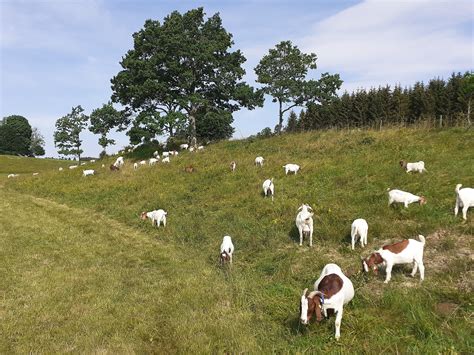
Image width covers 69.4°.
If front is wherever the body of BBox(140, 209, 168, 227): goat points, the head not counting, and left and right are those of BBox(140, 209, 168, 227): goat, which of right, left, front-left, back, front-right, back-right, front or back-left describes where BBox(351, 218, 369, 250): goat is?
back-left

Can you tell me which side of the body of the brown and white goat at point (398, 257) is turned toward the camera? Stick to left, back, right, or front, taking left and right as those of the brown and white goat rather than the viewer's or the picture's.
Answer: left

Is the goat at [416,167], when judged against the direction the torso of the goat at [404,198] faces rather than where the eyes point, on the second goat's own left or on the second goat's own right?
on the second goat's own left

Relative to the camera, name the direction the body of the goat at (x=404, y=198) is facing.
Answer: to the viewer's right

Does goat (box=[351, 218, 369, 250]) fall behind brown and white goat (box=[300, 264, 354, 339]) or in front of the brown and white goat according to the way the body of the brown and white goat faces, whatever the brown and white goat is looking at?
behind

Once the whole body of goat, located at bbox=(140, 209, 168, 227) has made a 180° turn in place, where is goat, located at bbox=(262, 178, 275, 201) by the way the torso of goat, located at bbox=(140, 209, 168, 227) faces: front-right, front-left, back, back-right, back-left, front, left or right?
front

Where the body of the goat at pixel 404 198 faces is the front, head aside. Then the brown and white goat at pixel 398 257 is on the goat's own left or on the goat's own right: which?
on the goat's own right

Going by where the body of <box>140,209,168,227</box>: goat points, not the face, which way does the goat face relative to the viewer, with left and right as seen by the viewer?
facing to the left of the viewer

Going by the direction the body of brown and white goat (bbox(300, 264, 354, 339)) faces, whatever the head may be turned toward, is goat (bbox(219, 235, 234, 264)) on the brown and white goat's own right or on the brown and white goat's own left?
on the brown and white goat's own right

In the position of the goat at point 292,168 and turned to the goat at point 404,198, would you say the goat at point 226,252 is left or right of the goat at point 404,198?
right

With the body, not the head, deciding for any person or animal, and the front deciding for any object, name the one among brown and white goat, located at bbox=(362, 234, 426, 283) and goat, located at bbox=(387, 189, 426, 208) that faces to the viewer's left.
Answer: the brown and white goat

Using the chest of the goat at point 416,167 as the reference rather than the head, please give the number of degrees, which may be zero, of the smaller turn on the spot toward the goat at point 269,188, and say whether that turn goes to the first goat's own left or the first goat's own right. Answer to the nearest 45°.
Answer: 0° — it already faces it

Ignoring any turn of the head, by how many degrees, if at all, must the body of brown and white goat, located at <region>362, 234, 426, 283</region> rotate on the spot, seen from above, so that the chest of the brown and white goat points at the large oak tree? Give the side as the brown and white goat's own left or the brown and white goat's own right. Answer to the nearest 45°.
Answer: approximately 45° to the brown and white goat's own right
